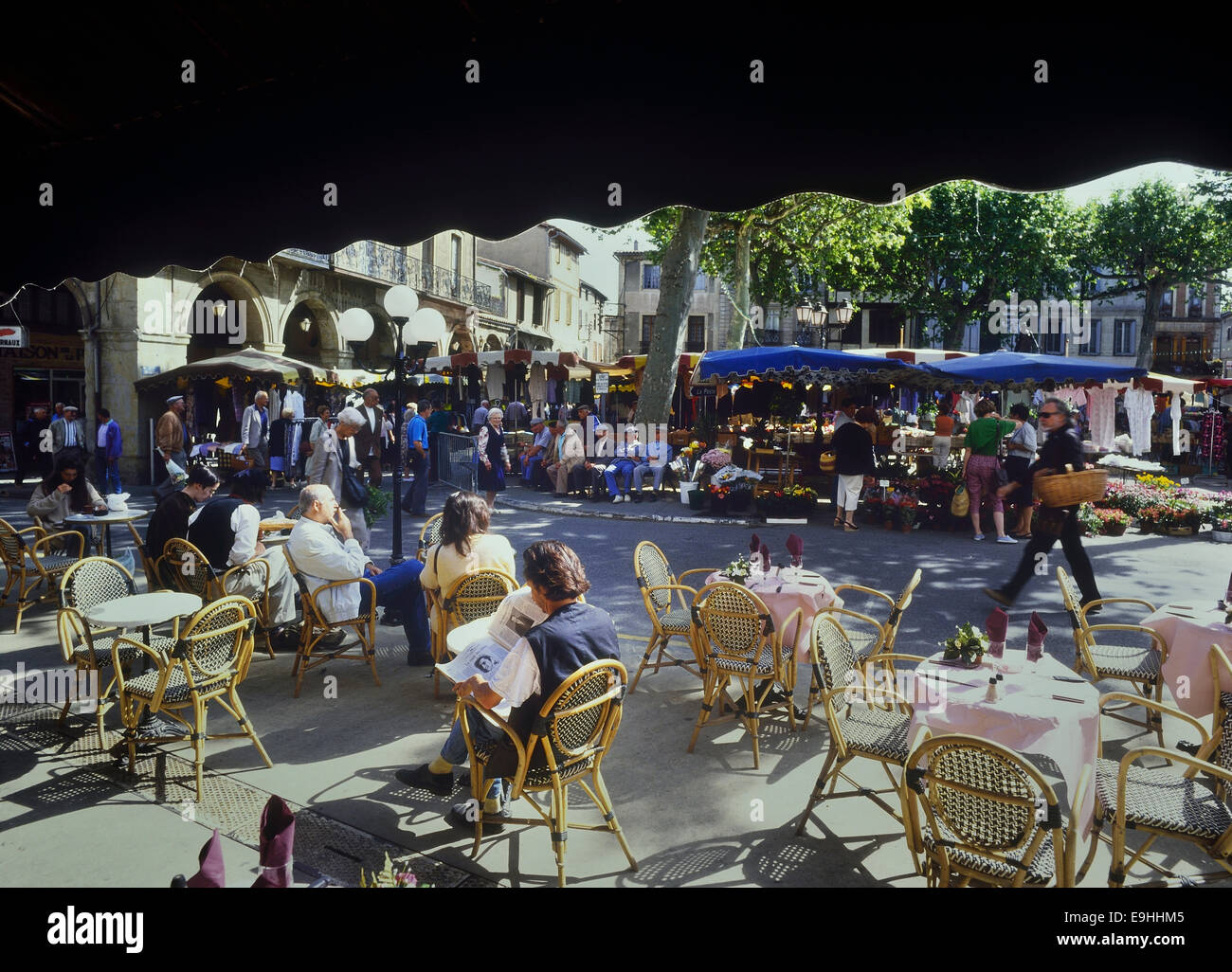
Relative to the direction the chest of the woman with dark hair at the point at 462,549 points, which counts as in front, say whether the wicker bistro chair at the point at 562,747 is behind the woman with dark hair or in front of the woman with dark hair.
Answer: behind

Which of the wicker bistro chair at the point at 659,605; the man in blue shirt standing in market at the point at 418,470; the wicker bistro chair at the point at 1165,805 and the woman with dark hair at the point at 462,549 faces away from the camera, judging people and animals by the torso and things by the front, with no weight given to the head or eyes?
the woman with dark hair

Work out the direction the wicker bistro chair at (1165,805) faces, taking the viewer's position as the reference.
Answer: facing to the left of the viewer

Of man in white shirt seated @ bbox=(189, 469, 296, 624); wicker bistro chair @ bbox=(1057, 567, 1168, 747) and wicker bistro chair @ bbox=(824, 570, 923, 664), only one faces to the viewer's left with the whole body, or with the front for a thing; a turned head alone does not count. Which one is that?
wicker bistro chair @ bbox=(824, 570, 923, 664)

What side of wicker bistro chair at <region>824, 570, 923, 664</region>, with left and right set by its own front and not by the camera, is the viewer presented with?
left

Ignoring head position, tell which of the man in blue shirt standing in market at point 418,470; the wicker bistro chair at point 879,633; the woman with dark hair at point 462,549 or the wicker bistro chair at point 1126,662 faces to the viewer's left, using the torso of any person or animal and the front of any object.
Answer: the wicker bistro chair at point 879,633

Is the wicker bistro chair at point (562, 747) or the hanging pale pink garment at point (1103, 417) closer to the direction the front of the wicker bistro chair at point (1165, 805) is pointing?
the wicker bistro chair

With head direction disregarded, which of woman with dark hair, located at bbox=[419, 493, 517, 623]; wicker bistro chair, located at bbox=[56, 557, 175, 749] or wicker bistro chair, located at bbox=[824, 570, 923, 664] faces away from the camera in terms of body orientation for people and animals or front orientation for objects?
the woman with dark hair

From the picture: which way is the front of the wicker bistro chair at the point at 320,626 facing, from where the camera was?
facing to the right of the viewer

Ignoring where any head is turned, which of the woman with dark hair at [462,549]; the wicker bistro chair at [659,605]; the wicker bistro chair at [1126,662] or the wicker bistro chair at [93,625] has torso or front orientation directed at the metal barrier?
the woman with dark hair

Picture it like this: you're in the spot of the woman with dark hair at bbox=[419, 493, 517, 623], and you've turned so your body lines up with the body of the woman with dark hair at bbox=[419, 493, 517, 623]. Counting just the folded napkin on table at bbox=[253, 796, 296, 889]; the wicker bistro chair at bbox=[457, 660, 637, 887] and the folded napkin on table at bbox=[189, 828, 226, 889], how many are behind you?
3

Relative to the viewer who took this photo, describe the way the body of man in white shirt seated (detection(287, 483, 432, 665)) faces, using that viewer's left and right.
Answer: facing to the right of the viewer
